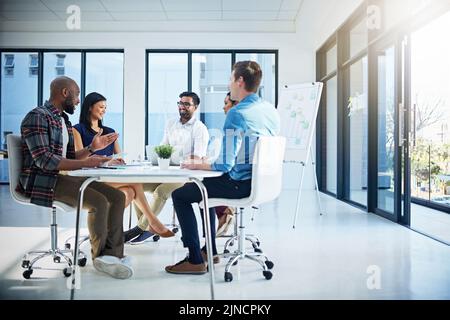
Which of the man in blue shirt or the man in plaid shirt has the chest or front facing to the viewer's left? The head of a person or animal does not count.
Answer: the man in blue shirt

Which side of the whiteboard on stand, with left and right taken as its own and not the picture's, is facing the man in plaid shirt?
front

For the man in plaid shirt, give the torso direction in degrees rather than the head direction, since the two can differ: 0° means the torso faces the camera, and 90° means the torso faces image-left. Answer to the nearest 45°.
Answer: approximately 270°

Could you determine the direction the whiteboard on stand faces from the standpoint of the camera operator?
facing the viewer and to the left of the viewer

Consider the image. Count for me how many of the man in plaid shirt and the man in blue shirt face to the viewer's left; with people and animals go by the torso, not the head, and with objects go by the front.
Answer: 1

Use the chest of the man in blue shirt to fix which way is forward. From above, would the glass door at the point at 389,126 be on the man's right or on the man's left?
on the man's right

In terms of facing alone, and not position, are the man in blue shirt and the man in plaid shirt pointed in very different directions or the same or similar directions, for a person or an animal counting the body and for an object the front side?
very different directions

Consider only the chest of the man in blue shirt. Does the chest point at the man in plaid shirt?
yes

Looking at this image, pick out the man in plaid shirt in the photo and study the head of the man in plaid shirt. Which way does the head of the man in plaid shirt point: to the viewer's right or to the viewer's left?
to the viewer's right

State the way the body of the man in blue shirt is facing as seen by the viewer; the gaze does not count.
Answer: to the viewer's left

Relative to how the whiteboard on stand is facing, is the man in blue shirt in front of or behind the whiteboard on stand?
in front

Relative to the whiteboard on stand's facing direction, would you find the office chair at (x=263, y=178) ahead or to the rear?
ahead

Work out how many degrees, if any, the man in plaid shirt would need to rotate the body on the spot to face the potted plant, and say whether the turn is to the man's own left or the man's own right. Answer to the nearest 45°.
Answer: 0° — they already face it
